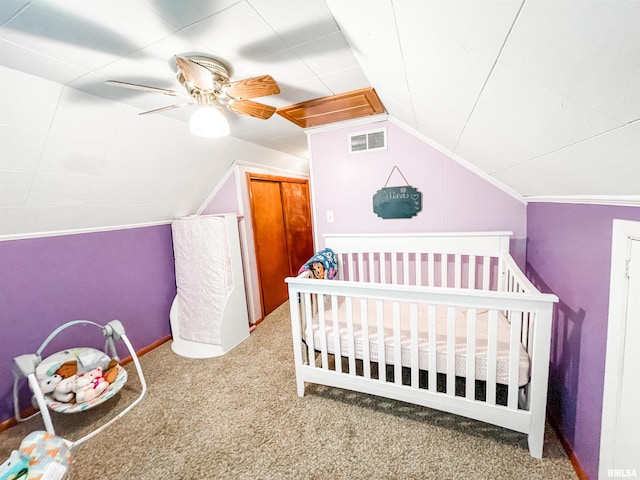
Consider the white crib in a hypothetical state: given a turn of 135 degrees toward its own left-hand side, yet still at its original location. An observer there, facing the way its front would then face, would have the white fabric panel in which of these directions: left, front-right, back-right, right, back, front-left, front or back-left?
back-left

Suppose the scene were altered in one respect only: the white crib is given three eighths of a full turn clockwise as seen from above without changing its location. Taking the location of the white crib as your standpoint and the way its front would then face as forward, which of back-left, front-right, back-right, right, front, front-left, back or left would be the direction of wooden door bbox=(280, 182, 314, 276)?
front

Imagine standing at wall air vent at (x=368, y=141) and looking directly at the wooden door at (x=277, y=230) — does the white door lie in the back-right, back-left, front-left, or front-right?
back-left

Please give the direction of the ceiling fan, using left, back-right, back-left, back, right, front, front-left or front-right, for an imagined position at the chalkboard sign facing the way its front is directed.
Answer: front-right

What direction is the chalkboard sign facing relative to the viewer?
toward the camera

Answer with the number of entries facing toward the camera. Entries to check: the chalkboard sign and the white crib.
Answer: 2

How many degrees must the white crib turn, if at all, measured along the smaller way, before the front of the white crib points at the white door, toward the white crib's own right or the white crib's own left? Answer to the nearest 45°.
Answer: approximately 45° to the white crib's own left

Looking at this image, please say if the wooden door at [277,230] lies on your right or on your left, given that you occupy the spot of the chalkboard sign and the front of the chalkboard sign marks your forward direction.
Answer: on your right

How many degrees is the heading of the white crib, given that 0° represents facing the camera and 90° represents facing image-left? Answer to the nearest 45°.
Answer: approximately 0°

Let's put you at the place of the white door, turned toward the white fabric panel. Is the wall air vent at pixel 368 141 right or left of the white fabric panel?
right

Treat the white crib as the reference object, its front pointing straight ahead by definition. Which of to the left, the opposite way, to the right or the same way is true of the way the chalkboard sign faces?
the same way

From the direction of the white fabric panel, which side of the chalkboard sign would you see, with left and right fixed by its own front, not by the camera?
right
